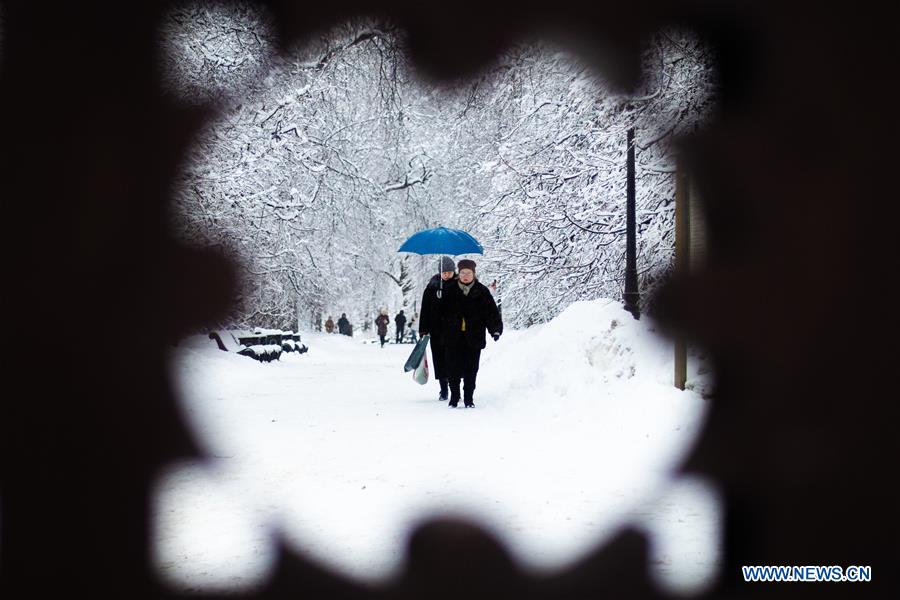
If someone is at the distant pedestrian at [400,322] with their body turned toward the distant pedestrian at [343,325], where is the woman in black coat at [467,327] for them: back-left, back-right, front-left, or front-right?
back-left

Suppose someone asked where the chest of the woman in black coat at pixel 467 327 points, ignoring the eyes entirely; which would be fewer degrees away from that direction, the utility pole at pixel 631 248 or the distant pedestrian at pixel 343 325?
the utility pole

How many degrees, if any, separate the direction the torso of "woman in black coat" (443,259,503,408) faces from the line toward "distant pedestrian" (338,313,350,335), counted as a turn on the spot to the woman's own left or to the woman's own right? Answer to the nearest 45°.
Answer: approximately 180°

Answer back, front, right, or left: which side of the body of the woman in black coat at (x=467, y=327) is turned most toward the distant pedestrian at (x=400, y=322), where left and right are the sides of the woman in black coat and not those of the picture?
back

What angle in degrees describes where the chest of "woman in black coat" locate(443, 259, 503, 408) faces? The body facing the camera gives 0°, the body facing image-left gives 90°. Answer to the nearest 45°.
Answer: approximately 0°

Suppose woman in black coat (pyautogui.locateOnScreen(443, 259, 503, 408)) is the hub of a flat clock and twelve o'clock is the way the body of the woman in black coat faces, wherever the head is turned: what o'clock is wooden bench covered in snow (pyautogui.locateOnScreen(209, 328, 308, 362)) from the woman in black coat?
The wooden bench covered in snow is roughly at 5 o'clock from the woman in black coat.
